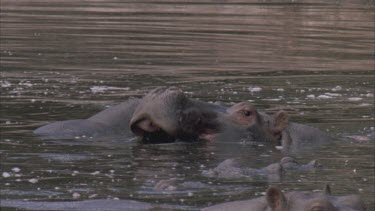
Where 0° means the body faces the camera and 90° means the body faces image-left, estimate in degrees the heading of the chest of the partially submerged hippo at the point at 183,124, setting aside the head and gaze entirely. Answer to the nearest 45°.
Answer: approximately 90°

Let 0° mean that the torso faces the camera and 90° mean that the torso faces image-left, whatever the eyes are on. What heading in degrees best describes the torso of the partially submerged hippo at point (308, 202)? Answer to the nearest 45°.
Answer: approximately 315°

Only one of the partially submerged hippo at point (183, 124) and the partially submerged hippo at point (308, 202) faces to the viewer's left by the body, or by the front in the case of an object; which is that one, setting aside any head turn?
the partially submerged hippo at point (183, 124)

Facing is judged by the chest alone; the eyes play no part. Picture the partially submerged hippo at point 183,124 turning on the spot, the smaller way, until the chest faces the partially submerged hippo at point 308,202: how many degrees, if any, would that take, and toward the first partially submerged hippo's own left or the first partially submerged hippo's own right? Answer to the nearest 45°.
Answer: approximately 90° to the first partially submerged hippo's own left

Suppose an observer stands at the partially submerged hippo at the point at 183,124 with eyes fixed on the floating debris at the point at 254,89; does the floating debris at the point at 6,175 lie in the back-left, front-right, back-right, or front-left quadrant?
back-left

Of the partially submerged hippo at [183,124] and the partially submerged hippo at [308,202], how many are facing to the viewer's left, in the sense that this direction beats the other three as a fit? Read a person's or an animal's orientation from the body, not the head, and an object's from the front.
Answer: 1
